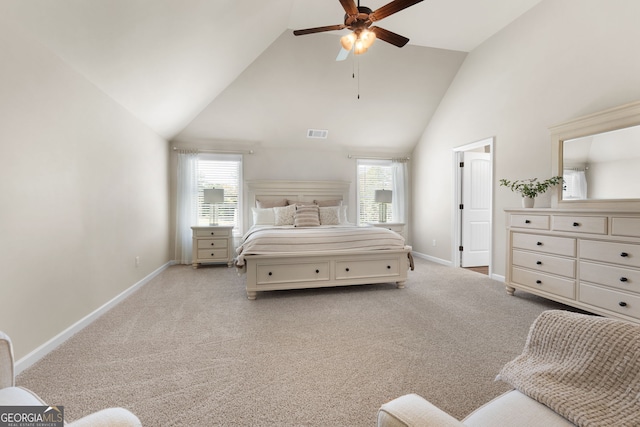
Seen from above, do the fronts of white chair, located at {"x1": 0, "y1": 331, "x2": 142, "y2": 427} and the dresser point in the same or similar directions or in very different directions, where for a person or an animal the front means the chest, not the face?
very different directions

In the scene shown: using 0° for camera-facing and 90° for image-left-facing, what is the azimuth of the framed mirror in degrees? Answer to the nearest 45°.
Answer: approximately 45°

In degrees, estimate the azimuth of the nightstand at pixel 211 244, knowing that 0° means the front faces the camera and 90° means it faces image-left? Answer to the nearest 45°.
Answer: approximately 0°

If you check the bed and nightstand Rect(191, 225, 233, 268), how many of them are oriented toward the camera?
2

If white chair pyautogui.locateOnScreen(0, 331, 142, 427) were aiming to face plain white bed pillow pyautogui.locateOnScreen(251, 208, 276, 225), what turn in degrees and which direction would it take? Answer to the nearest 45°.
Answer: approximately 90° to its left

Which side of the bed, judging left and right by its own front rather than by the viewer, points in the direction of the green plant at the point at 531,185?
left

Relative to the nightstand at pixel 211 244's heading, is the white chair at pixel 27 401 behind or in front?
in front
